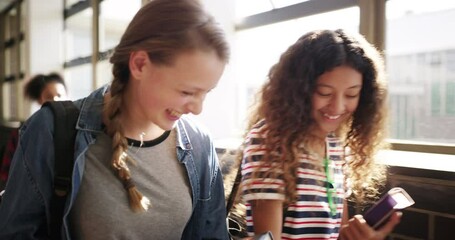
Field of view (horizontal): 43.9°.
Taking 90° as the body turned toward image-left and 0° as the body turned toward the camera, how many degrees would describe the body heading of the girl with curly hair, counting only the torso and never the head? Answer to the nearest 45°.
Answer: approximately 315°

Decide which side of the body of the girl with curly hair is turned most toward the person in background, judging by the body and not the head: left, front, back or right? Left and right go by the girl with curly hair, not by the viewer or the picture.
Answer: back

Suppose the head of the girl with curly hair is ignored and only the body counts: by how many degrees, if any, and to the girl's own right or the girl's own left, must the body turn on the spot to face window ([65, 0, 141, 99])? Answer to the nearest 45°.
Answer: approximately 180°
